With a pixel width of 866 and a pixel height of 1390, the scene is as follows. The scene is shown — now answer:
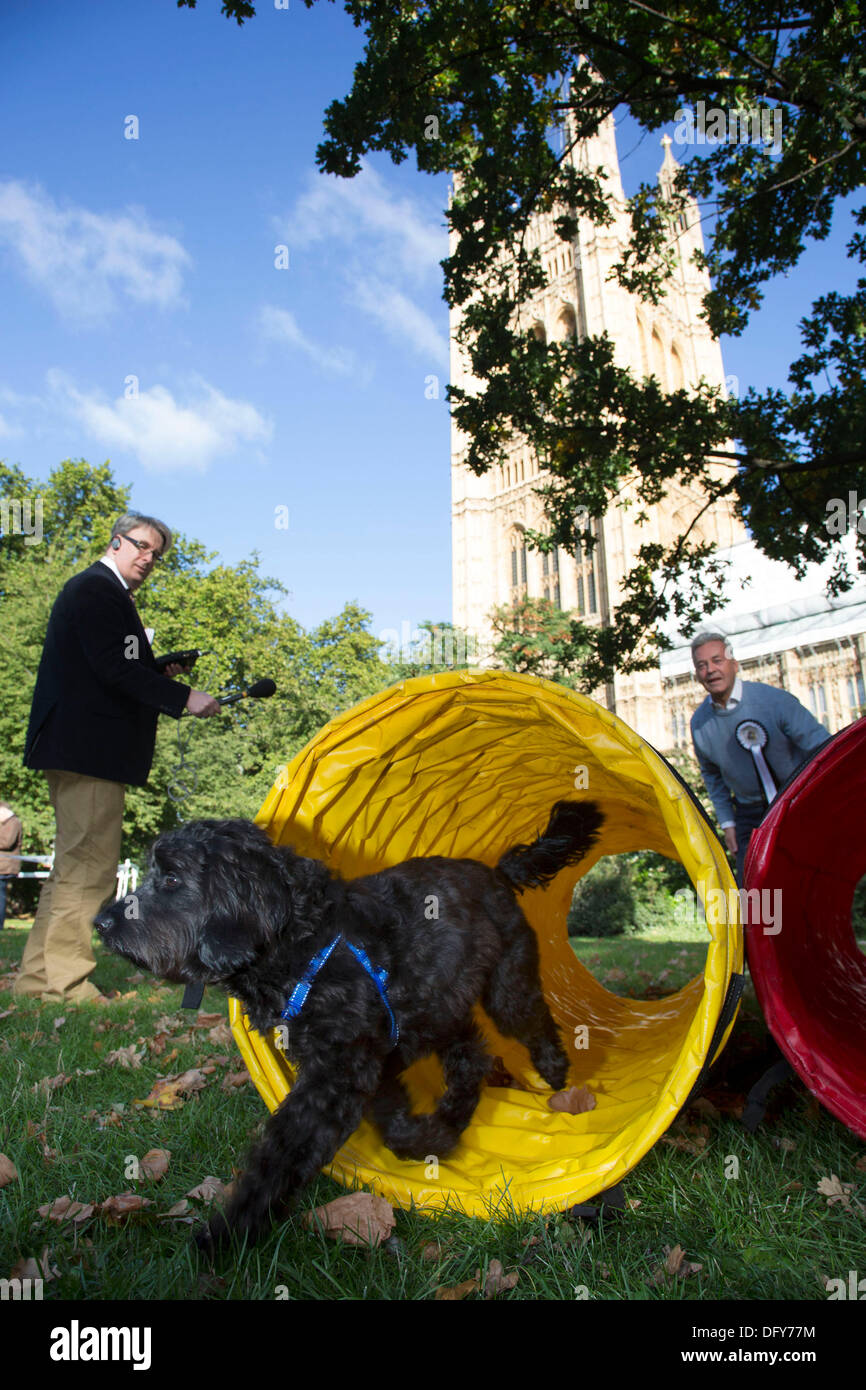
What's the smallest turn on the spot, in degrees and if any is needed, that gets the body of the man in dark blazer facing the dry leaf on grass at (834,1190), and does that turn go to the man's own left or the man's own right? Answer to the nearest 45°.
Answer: approximately 45° to the man's own right

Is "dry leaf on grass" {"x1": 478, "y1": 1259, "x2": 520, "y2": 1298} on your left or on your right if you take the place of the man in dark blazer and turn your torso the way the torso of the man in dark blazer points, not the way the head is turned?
on your right

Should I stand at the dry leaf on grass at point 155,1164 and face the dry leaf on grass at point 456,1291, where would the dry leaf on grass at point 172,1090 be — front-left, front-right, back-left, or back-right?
back-left

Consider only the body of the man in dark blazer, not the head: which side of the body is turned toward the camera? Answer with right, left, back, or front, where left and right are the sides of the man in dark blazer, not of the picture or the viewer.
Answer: right

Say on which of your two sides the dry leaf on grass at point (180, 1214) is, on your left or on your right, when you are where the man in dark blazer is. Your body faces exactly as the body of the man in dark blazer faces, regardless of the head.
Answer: on your right

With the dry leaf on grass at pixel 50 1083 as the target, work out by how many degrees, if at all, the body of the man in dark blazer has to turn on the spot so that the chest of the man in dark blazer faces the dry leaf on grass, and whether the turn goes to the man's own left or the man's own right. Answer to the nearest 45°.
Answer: approximately 90° to the man's own right

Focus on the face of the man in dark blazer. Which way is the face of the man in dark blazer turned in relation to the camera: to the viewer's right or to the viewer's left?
to the viewer's right
